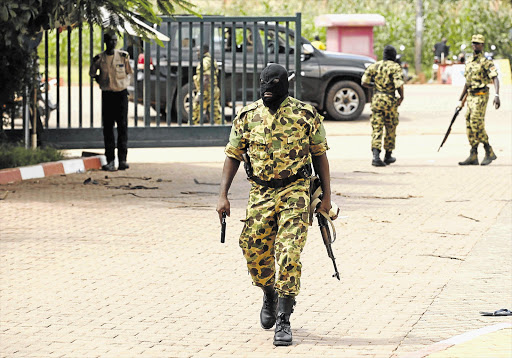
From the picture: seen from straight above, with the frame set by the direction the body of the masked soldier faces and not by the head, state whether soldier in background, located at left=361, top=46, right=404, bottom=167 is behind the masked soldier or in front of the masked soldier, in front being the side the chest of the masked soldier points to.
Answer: behind

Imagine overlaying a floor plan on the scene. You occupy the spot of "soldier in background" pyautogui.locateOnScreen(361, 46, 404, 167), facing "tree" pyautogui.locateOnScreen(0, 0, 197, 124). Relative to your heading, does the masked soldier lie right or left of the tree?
left

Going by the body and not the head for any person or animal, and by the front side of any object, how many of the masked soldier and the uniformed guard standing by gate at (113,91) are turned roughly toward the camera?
2

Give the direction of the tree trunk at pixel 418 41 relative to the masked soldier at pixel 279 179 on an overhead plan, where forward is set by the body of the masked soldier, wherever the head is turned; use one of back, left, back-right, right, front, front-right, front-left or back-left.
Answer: back

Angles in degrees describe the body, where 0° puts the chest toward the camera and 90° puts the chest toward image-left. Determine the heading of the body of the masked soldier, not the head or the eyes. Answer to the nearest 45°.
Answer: approximately 0°

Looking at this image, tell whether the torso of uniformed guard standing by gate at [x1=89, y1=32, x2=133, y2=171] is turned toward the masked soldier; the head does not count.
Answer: yes

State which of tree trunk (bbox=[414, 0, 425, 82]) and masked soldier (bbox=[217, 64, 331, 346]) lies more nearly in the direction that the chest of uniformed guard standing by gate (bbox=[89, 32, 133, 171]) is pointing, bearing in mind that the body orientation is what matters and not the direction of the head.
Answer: the masked soldier

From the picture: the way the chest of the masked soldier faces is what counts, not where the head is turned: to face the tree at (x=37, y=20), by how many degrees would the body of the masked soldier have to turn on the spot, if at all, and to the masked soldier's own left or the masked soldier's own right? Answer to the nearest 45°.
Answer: approximately 135° to the masked soldier's own right

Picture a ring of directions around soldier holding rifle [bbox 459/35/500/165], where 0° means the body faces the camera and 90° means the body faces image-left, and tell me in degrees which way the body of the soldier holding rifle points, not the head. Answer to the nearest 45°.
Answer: approximately 45°

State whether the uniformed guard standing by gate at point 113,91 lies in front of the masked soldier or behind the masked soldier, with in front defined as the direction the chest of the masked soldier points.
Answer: behind

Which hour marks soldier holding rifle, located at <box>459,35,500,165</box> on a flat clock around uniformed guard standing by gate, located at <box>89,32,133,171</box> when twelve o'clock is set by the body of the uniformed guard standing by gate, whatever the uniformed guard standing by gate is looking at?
The soldier holding rifle is roughly at 9 o'clock from the uniformed guard standing by gate.

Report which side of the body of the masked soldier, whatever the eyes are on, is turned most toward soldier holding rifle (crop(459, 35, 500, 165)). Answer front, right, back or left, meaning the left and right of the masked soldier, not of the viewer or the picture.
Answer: back
